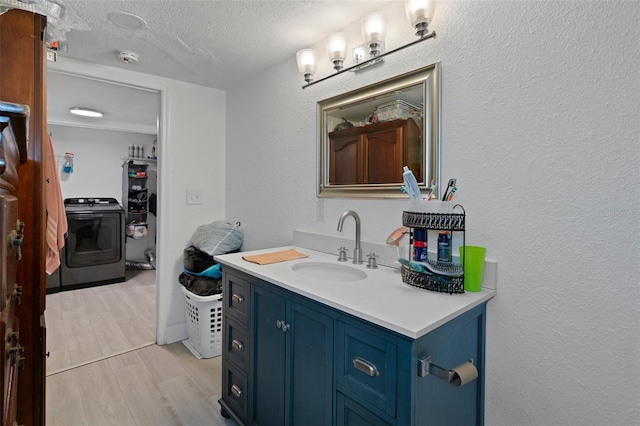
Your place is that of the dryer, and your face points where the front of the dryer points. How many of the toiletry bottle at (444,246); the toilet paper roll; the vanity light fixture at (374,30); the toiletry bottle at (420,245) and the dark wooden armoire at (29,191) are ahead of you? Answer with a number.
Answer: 5

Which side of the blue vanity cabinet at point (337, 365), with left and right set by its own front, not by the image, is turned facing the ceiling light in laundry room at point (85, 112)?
right

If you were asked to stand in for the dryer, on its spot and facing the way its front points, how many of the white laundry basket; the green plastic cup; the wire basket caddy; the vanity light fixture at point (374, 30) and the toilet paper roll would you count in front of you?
5

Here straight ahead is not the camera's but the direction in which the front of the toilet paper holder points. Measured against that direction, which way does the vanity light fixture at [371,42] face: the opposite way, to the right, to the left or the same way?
to the right

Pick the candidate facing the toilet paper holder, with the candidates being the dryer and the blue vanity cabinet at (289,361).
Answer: the dryer

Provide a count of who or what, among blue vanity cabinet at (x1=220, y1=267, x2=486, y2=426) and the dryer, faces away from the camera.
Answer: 0

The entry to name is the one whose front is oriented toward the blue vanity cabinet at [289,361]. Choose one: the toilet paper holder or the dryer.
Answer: the dryer

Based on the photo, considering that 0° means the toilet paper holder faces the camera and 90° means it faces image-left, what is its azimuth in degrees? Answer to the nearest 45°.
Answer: approximately 315°
